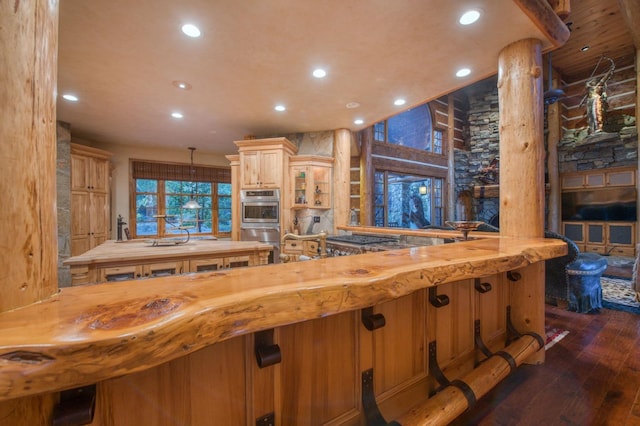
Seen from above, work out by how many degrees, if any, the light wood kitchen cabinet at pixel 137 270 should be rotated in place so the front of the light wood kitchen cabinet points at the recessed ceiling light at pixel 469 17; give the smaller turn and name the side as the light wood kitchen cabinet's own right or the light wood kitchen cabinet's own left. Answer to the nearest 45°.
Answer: approximately 45° to the light wood kitchen cabinet's own left

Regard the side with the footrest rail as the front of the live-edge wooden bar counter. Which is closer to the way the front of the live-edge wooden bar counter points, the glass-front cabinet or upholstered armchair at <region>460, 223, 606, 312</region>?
the upholstered armchair

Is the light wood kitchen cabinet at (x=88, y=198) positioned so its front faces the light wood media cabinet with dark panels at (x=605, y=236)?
yes

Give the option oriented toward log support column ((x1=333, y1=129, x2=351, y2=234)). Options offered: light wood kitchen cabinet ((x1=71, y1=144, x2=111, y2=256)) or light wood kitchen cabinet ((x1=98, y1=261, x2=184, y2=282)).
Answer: light wood kitchen cabinet ((x1=71, y1=144, x2=111, y2=256))

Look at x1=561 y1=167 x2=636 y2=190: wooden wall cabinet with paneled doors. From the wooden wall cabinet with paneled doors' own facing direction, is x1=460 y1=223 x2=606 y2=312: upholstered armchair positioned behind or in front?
in front

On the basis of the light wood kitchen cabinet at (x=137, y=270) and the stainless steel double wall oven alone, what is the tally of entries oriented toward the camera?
2

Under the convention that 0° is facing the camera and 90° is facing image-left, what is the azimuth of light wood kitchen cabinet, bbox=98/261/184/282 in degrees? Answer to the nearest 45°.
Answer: approximately 0°

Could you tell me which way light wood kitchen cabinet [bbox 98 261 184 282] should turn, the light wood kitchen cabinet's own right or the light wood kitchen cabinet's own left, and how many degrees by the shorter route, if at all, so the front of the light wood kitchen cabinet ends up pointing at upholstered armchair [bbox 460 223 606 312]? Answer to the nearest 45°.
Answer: approximately 45° to the light wood kitchen cabinet's own left

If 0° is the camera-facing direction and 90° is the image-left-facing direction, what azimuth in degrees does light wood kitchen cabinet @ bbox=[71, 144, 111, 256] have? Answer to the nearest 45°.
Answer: approximately 315°
